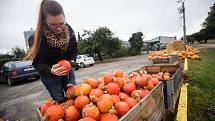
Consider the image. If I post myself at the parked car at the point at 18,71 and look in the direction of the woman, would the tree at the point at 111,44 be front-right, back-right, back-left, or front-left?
back-left

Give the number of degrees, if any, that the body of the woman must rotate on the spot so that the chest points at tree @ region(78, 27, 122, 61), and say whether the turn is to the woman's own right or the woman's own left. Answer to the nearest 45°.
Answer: approximately 135° to the woman's own left

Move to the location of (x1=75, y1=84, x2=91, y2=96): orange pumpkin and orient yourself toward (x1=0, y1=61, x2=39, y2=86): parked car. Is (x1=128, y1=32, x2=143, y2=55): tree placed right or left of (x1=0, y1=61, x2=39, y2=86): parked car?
right

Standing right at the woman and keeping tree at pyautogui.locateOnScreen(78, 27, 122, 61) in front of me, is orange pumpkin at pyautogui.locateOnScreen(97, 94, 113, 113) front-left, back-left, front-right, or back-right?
back-right

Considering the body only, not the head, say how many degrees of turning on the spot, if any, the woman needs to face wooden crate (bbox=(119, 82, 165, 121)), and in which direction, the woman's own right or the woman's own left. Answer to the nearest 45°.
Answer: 0° — they already face it

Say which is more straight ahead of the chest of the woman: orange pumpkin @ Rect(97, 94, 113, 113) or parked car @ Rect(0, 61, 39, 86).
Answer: the orange pumpkin
